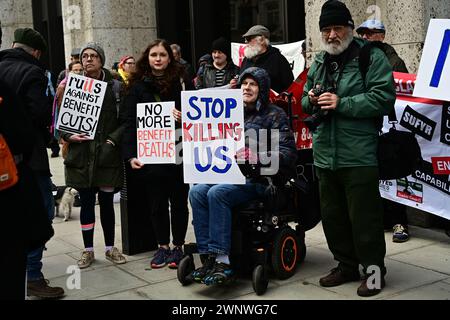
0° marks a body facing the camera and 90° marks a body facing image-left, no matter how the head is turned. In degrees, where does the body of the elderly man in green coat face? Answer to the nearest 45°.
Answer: approximately 45°

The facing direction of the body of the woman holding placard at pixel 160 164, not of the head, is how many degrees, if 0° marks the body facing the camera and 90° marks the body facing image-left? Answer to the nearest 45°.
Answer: approximately 0°

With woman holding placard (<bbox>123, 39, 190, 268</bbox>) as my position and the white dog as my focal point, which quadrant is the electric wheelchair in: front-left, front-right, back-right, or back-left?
back-right

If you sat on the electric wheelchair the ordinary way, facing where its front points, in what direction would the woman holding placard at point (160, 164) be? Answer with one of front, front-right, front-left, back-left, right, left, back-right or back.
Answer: right

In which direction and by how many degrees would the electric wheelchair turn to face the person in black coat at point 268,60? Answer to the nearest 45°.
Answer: approximately 135° to its right

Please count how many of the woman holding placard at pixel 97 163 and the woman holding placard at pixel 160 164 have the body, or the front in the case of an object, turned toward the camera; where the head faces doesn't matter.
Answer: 2

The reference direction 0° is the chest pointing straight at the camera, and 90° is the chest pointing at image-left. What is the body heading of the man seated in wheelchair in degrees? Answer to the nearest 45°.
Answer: approximately 45°

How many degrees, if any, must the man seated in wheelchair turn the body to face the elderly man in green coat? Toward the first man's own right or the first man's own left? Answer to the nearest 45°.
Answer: approximately 135° to the first man's own left

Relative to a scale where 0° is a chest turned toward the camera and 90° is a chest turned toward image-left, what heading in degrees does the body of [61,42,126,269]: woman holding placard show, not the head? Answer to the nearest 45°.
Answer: approximately 0°
